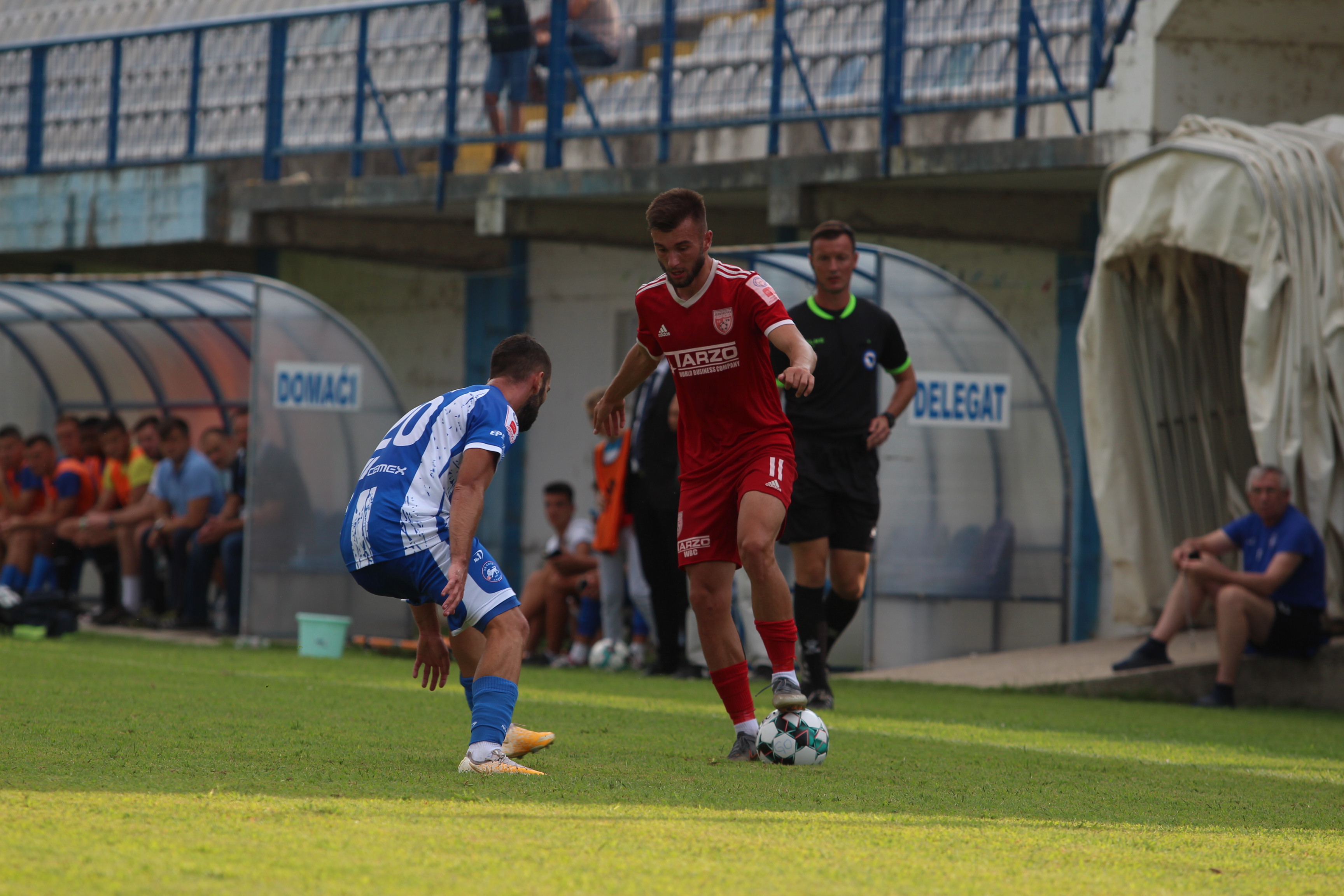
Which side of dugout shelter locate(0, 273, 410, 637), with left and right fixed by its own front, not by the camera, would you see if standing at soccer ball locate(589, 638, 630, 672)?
left

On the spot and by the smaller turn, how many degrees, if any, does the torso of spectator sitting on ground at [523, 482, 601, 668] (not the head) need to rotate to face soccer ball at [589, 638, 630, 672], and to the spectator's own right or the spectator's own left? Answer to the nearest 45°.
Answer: approximately 45° to the spectator's own left

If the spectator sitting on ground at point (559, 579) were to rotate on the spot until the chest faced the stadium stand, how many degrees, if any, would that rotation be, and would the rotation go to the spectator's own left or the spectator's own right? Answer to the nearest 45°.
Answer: approximately 135° to the spectator's own right

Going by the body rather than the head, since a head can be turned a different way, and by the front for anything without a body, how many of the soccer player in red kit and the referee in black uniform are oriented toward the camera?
2

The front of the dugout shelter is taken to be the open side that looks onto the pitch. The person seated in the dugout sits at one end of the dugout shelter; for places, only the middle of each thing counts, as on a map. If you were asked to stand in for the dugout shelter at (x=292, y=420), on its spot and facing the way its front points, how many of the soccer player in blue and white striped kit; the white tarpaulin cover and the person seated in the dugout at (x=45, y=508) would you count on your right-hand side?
1

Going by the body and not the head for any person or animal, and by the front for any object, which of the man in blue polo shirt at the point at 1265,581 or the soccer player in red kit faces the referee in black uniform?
the man in blue polo shirt
